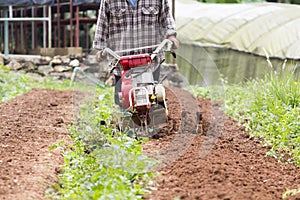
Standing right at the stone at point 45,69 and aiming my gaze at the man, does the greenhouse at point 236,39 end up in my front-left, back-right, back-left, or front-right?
front-left

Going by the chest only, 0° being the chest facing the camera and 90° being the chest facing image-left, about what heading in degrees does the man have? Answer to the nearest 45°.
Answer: approximately 0°

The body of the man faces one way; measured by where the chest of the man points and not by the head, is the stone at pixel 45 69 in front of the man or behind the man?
behind

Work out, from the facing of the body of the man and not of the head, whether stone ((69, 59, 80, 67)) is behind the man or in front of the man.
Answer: behind

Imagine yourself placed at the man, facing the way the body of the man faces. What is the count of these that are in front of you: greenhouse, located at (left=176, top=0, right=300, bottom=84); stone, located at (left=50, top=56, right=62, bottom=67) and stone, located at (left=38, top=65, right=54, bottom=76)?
0

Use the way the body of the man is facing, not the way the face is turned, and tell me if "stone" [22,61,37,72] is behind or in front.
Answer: behind
